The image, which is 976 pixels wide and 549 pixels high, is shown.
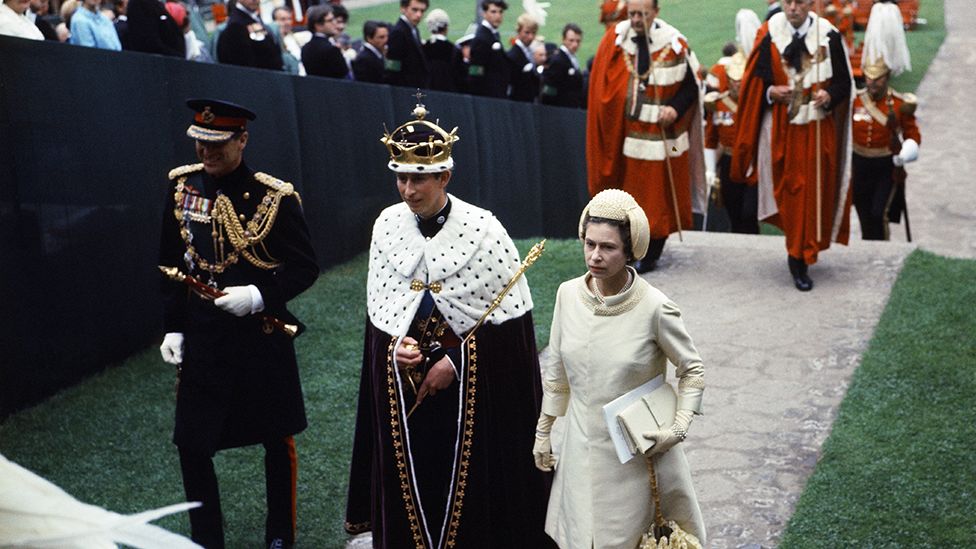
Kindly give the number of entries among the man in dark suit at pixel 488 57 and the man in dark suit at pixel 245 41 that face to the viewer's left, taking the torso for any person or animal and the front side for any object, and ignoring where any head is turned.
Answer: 0

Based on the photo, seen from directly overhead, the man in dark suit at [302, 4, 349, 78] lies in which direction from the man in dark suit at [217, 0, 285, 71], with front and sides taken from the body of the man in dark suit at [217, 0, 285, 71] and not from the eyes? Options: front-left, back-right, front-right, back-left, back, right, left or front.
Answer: left

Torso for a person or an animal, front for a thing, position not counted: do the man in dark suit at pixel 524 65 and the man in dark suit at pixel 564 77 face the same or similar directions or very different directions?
same or similar directions

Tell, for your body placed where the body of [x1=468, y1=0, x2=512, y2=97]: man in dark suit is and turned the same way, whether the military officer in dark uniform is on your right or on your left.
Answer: on your right

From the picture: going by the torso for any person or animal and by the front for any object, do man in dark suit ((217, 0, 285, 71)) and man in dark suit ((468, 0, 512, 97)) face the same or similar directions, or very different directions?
same or similar directions

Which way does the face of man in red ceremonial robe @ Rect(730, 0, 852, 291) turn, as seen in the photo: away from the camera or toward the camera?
toward the camera

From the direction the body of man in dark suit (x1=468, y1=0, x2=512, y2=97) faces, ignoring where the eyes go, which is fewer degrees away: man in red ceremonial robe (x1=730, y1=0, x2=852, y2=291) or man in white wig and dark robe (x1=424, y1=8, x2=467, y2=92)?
the man in red ceremonial robe

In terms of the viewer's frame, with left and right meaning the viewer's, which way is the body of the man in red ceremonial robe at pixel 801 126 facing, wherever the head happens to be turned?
facing the viewer

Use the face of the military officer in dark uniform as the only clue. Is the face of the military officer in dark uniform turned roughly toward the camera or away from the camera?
toward the camera

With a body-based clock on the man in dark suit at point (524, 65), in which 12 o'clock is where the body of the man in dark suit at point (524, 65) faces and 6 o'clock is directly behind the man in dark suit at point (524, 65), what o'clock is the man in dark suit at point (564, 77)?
the man in dark suit at point (564, 77) is roughly at 10 o'clock from the man in dark suit at point (524, 65).

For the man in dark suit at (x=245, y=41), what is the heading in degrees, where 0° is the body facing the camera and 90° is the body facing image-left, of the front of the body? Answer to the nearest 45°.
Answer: approximately 315°

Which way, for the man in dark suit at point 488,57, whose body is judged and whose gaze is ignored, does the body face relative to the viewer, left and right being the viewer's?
facing the viewer and to the right of the viewer

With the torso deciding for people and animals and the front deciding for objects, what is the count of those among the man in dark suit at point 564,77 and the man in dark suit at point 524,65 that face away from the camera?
0
